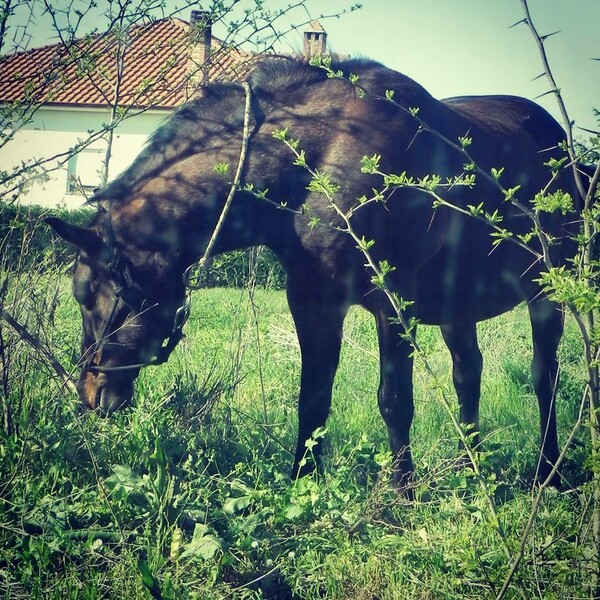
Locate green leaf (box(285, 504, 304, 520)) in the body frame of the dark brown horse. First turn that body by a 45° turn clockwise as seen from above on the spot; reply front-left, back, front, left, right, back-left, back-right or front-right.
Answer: left

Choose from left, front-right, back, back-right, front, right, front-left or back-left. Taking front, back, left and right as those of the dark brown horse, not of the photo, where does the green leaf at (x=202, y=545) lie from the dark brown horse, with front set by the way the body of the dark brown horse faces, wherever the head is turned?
front-left

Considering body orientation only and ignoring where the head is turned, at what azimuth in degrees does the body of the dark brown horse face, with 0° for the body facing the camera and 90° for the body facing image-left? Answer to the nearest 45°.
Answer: approximately 45°

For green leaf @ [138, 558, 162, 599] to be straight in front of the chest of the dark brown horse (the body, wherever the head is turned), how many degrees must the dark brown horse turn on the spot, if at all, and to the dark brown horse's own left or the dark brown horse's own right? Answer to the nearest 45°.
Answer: approximately 45° to the dark brown horse's own left

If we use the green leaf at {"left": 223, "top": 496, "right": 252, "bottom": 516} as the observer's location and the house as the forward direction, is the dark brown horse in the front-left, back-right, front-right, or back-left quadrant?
front-right
